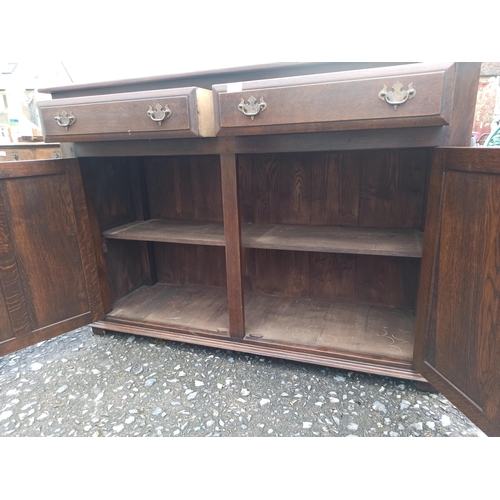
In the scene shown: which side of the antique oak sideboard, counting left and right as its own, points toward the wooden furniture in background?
right

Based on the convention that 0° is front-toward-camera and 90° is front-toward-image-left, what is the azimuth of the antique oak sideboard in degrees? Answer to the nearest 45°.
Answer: approximately 45°
